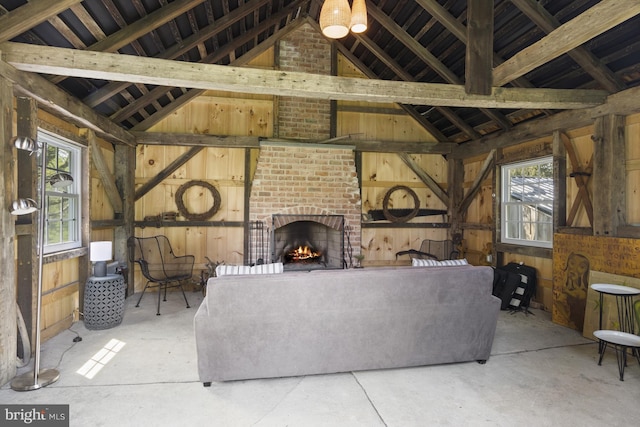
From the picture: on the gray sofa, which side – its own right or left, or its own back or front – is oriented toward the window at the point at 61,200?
left

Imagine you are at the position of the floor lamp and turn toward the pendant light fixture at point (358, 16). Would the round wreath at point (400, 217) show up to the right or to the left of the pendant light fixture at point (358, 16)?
left

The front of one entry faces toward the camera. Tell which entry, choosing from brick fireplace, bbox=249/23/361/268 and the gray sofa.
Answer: the brick fireplace

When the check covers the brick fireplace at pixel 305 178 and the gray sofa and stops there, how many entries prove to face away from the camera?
1

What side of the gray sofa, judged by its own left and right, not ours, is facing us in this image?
back

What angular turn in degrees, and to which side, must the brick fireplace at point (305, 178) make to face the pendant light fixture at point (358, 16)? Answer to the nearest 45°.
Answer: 0° — it already faces it

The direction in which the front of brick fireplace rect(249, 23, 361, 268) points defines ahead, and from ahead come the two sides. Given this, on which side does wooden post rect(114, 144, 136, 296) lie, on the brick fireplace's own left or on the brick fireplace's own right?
on the brick fireplace's own right

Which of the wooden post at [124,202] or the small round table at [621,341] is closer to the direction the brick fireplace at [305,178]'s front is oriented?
the small round table

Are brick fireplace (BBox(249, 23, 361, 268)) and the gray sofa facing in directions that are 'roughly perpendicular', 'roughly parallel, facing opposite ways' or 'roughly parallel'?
roughly parallel, facing opposite ways

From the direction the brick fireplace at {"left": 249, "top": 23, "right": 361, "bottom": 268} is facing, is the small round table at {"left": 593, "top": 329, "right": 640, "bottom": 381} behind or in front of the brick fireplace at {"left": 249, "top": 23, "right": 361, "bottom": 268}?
in front

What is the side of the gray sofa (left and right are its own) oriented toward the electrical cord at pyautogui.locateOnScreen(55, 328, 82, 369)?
left

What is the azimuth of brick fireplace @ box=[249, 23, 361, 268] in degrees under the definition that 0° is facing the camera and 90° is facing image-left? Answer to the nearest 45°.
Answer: approximately 0°

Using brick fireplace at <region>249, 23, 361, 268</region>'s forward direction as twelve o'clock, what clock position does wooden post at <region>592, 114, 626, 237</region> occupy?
The wooden post is roughly at 10 o'clock from the brick fireplace.

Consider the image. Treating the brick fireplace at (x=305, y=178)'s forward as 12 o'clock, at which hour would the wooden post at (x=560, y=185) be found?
The wooden post is roughly at 10 o'clock from the brick fireplace.

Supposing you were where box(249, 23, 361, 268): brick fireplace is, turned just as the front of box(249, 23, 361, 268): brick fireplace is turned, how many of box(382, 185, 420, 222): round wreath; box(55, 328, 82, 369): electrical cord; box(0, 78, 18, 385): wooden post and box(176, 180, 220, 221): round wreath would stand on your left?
1
